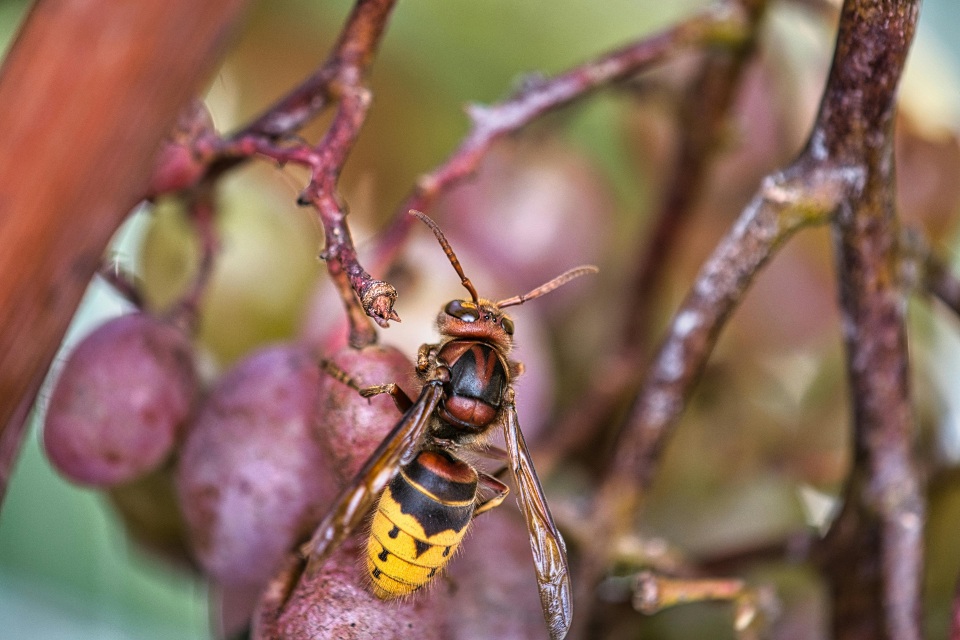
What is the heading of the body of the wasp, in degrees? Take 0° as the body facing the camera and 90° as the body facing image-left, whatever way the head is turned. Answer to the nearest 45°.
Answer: approximately 180°
